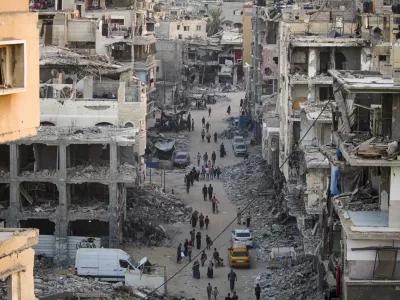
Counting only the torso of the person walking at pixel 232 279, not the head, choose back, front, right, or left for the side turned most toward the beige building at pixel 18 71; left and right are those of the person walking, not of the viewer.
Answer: back

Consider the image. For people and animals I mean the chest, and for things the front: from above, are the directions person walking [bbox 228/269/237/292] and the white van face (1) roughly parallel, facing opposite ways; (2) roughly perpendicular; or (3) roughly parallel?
roughly perpendicular

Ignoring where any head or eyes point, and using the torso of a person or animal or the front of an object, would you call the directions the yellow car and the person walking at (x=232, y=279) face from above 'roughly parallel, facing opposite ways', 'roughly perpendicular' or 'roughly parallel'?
roughly parallel

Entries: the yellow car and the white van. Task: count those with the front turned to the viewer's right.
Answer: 1

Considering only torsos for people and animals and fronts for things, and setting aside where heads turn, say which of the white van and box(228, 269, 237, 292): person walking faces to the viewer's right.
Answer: the white van

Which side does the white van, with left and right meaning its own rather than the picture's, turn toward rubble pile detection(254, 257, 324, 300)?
front

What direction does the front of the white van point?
to the viewer's right

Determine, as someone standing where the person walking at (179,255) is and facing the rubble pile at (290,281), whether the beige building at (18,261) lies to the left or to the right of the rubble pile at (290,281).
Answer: right

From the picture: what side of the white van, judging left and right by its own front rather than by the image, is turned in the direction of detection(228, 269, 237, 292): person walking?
front
